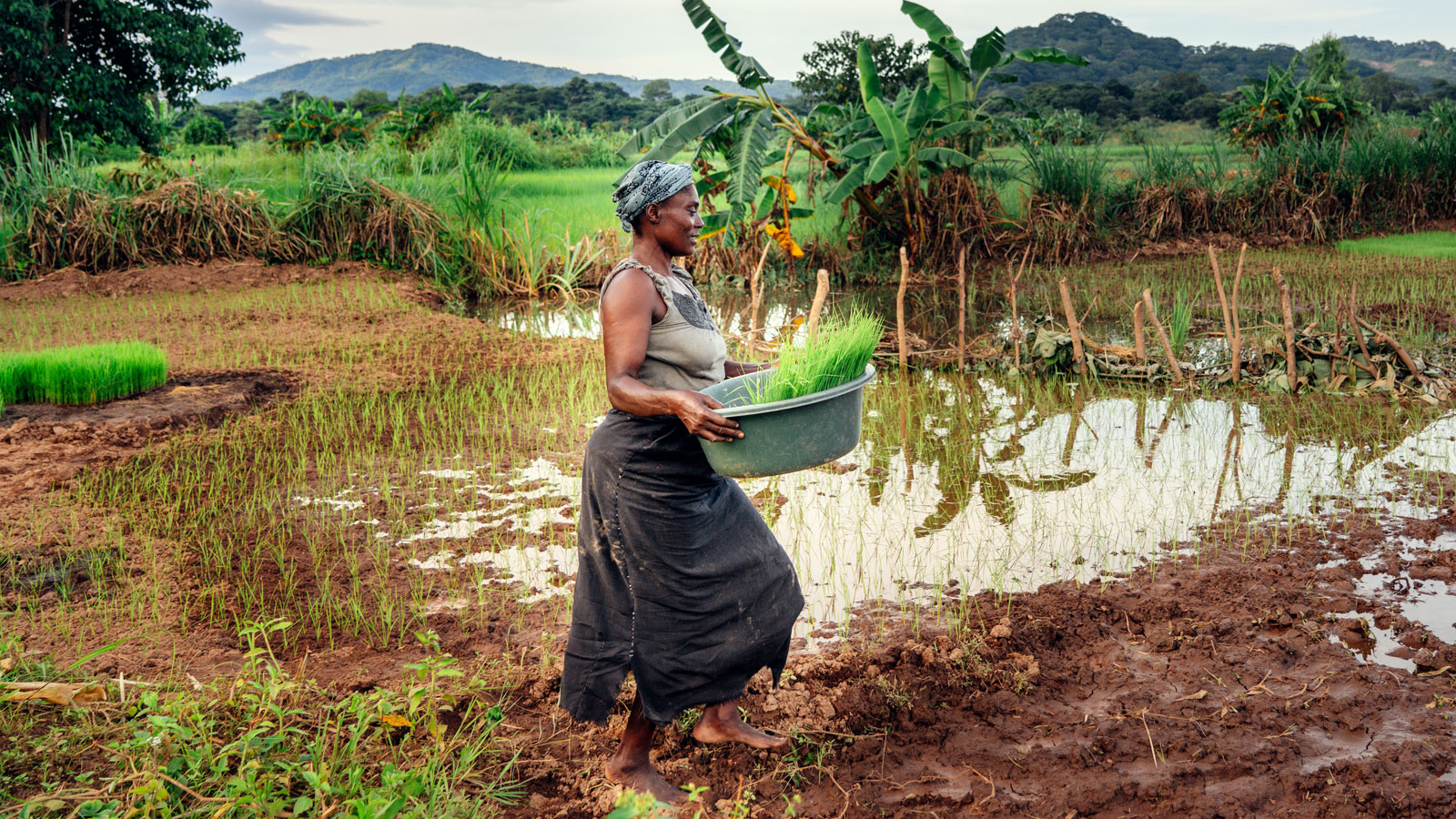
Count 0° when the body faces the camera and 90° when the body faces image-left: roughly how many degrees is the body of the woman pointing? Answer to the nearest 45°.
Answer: approximately 270°

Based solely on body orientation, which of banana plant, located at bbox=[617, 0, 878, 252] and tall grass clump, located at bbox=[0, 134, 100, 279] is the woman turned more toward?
the banana plant

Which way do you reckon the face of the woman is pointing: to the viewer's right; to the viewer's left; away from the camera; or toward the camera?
to the viewer's right

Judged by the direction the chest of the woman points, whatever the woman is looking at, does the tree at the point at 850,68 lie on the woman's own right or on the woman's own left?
on the woman's own left

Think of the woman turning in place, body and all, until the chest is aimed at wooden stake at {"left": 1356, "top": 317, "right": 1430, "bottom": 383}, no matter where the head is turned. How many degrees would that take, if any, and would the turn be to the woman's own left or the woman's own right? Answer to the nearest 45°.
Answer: approximately 45° to the woman's own left

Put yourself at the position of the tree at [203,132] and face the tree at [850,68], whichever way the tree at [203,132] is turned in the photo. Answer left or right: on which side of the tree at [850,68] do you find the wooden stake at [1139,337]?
right

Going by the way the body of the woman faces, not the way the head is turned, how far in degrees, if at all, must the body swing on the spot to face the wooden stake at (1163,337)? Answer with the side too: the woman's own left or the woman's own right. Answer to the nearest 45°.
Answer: approximately 45° to the woman's own left

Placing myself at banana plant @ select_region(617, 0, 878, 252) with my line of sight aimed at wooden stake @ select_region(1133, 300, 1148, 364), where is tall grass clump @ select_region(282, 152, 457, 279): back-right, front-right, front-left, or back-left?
back-right

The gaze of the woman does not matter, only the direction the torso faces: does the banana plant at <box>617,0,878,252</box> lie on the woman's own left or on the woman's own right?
on the woman's own left

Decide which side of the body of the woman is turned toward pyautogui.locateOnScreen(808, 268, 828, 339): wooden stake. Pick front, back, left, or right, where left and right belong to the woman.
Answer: left

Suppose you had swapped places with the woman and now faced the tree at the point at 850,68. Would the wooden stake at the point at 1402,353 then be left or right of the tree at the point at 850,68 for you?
right

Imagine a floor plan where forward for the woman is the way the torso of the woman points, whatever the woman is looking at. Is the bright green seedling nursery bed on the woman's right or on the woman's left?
on the woman's left
